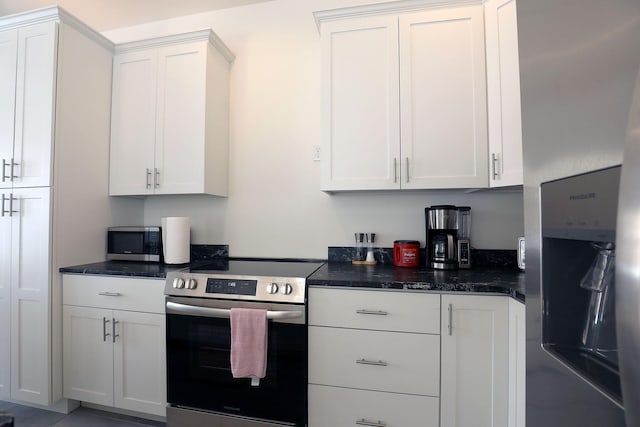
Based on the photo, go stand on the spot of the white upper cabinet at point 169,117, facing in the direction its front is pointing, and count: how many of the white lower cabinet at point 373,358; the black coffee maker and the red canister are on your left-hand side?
3

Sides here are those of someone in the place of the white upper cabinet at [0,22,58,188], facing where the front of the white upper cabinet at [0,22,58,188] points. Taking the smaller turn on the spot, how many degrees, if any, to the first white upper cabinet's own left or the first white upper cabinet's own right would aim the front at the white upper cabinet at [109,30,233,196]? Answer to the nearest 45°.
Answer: approximately 90° to the first white upper cabinet's own left

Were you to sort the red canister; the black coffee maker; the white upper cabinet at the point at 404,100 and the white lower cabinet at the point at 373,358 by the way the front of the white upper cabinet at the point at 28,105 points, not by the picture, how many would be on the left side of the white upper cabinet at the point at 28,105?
4

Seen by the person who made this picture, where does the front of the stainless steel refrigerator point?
facing the viewer and to the left of the viewer

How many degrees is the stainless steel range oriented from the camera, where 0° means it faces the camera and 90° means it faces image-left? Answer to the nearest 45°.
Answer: approximately 45°

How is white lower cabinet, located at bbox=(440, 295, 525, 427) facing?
toward the camera

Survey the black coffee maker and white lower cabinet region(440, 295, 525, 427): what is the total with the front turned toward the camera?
2

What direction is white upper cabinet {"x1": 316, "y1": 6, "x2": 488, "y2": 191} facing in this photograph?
toward the camera

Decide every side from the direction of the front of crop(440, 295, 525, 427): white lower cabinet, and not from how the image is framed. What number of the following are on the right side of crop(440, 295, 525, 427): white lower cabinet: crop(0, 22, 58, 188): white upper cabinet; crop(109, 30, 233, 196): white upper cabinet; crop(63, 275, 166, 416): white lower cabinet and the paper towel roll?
4

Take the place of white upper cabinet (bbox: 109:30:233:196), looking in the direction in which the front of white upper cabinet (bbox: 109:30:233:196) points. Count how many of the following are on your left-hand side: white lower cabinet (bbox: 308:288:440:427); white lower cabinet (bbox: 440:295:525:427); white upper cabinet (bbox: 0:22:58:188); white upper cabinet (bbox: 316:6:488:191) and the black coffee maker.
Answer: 4

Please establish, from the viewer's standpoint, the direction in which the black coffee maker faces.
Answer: facing the viewer

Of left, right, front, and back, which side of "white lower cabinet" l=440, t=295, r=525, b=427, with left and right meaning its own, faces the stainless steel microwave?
right

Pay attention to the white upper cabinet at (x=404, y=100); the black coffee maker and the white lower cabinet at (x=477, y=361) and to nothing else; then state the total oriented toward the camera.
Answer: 3
